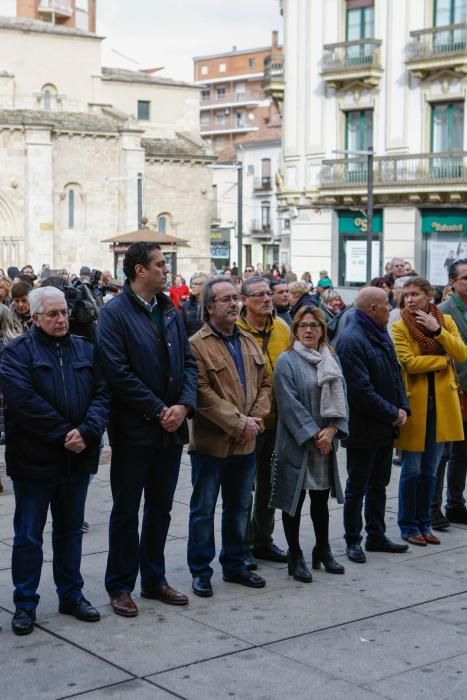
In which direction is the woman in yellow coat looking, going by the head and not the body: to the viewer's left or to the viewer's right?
to the viewer's left

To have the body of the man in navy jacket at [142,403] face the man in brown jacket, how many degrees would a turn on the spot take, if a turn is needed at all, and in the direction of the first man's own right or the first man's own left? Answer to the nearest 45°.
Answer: approximately 90° to the first man's own left

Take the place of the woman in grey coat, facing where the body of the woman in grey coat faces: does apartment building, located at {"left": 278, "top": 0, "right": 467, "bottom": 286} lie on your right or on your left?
on your left

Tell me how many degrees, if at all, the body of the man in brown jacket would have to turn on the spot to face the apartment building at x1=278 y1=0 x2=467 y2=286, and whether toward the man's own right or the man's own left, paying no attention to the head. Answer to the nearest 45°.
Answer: approximately 135° to the man's own left

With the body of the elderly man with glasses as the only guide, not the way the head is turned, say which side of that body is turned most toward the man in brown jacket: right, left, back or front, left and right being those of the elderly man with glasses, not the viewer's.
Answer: left

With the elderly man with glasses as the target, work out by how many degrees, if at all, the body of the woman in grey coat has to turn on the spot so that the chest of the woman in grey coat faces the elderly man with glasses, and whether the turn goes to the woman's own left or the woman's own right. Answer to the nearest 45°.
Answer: approximately 90° to the woman's own right

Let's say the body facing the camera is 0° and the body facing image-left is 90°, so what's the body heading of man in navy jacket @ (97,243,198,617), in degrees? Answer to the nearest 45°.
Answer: approximately 315°

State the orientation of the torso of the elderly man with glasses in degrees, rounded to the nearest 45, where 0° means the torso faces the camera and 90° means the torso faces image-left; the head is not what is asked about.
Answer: approximately 315°

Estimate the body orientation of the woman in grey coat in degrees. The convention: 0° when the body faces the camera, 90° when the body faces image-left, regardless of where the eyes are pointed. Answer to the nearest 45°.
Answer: approximately 315°

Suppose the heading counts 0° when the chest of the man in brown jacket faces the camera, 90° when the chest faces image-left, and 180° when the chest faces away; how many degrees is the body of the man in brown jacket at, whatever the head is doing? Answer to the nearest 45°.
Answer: approximately 315°

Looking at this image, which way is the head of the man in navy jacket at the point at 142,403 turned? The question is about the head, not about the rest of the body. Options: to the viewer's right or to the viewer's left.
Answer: to the viewer's right

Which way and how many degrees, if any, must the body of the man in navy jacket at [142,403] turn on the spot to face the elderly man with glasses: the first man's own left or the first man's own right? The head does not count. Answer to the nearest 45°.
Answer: approximately 90° to the first man's own right
